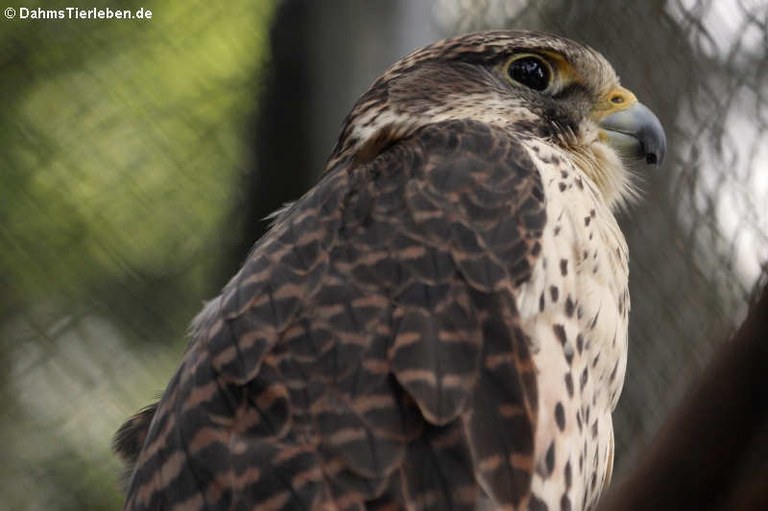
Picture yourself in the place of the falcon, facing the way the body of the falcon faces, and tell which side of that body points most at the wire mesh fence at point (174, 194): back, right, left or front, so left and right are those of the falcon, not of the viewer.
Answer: left

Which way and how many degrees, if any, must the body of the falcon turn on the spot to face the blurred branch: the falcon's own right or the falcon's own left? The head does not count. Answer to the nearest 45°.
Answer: approximately 90° to the falcon's own right

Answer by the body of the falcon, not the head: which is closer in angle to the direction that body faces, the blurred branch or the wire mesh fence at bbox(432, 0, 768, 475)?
the wire mesh fence

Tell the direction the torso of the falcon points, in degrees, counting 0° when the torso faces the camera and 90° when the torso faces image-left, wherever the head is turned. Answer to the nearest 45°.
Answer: approximately 270°
